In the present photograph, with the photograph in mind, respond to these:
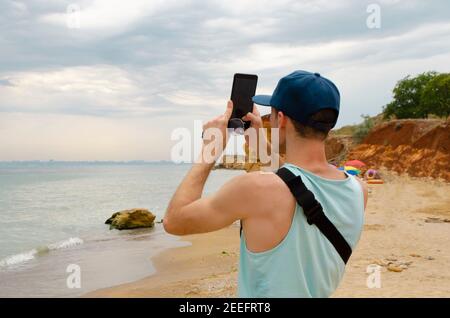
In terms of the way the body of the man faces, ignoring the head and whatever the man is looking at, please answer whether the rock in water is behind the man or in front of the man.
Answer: in front

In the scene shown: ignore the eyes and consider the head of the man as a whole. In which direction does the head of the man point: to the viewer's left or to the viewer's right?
to the viewer's left

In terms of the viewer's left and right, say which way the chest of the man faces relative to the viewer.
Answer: facing away from the viewer and to the left of the viewer
